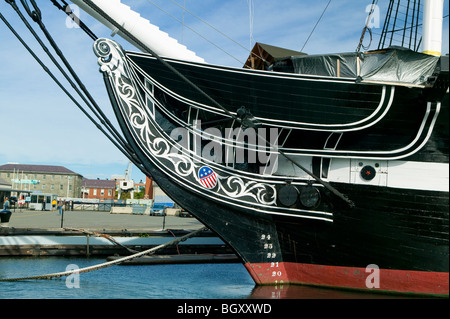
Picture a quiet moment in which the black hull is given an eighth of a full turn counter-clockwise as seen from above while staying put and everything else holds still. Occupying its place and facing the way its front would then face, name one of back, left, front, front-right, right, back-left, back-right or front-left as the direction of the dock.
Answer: right

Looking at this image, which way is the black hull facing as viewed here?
to the viewer's left
